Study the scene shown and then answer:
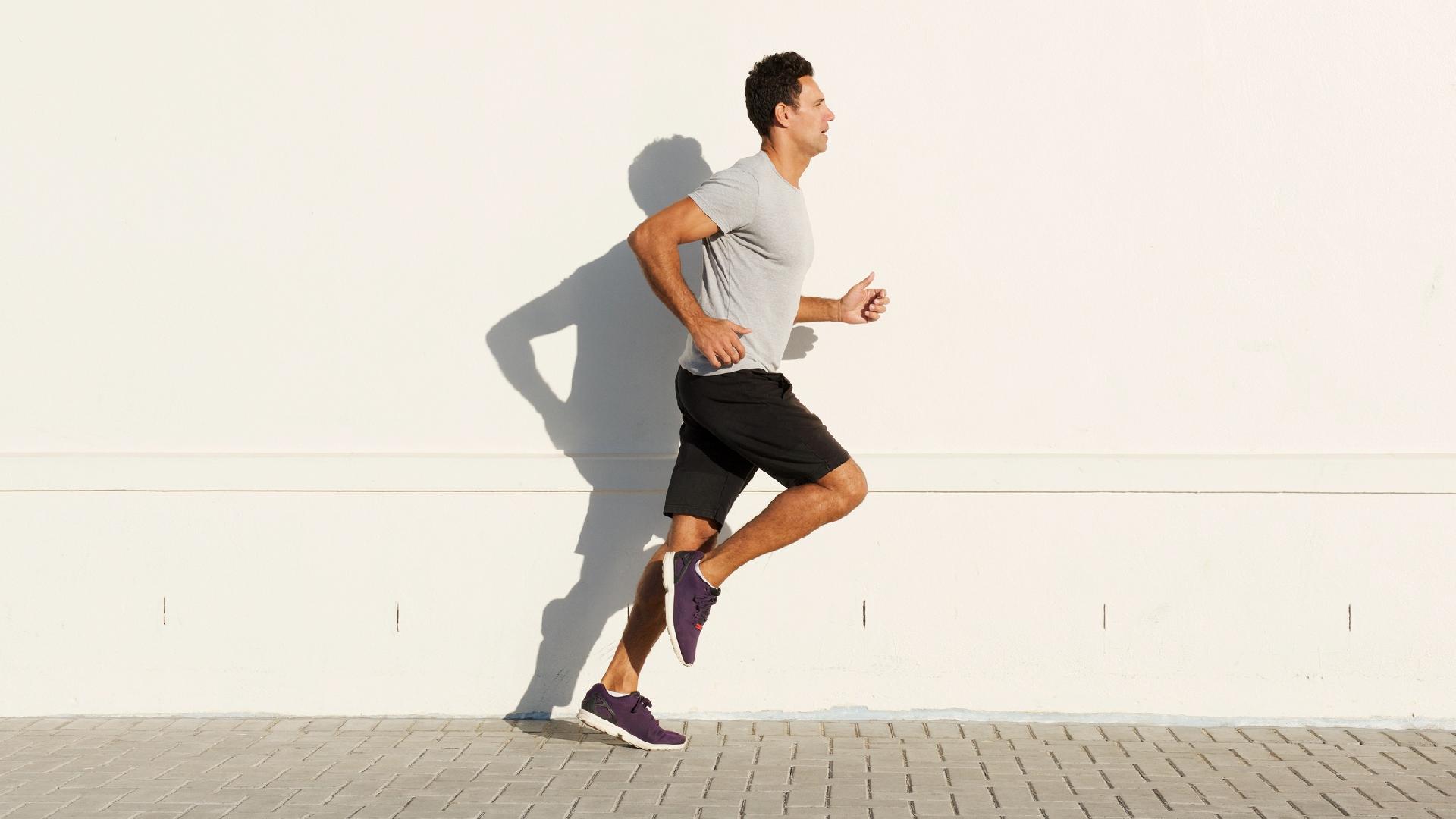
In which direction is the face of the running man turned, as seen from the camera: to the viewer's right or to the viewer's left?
to the viewer's right

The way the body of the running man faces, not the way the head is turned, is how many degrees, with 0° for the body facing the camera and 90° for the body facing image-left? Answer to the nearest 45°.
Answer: approximately 270°
